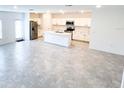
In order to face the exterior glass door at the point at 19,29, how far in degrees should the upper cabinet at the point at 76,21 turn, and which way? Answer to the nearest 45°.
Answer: approximately 90° to its right

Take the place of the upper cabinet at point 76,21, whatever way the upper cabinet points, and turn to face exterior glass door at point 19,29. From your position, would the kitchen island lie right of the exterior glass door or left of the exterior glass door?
left

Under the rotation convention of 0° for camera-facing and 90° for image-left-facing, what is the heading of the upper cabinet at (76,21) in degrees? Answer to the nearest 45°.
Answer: approximately 0°

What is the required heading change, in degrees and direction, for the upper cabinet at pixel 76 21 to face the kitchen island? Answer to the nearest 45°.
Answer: approximately 45° to its right
